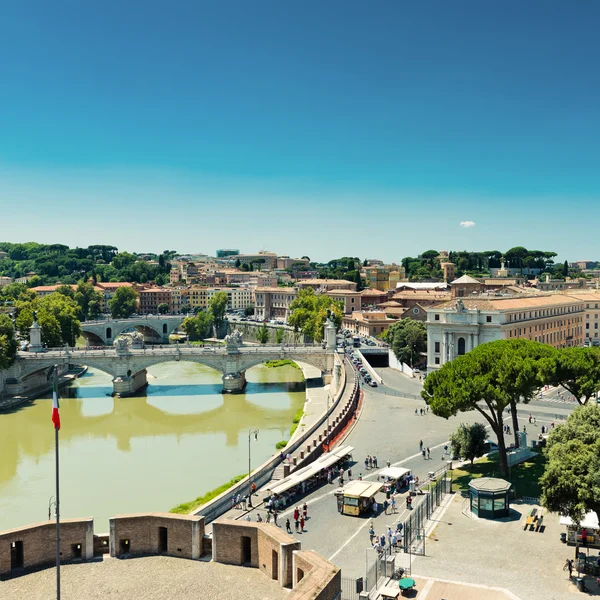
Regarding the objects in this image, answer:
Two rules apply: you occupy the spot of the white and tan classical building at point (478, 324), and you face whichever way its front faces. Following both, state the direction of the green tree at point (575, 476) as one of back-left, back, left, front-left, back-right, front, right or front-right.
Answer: front-left

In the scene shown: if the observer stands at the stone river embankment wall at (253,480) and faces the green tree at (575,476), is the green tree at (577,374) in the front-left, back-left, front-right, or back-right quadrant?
front-left

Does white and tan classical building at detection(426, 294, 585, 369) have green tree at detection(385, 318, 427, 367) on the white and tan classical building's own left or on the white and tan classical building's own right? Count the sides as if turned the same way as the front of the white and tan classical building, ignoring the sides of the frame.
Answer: on the white and tan classical building's own right

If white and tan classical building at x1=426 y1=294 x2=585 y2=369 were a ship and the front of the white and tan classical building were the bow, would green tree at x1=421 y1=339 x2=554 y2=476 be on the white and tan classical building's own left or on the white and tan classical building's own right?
on the white and tan classical building's own left

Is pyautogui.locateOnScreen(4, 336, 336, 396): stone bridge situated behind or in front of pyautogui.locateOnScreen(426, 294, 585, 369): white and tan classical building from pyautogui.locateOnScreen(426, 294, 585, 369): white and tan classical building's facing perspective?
in front

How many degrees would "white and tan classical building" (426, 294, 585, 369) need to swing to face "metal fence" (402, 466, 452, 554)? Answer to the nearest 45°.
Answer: approximately 45° to its left

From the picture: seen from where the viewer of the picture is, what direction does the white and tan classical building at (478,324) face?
facing the viewer and to the left of the viewer

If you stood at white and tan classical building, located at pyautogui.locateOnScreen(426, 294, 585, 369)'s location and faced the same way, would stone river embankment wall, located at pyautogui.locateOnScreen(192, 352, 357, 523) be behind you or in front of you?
in front

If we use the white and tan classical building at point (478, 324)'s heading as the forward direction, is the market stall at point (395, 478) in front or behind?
in front

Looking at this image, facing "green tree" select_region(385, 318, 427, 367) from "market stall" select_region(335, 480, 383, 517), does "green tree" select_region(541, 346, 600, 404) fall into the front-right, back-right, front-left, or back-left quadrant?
front-right

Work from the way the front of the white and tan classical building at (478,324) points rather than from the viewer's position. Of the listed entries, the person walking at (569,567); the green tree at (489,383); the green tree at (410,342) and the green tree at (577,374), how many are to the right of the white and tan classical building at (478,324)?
1

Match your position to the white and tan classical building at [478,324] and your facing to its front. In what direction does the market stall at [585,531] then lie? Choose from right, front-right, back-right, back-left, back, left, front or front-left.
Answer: front-left
